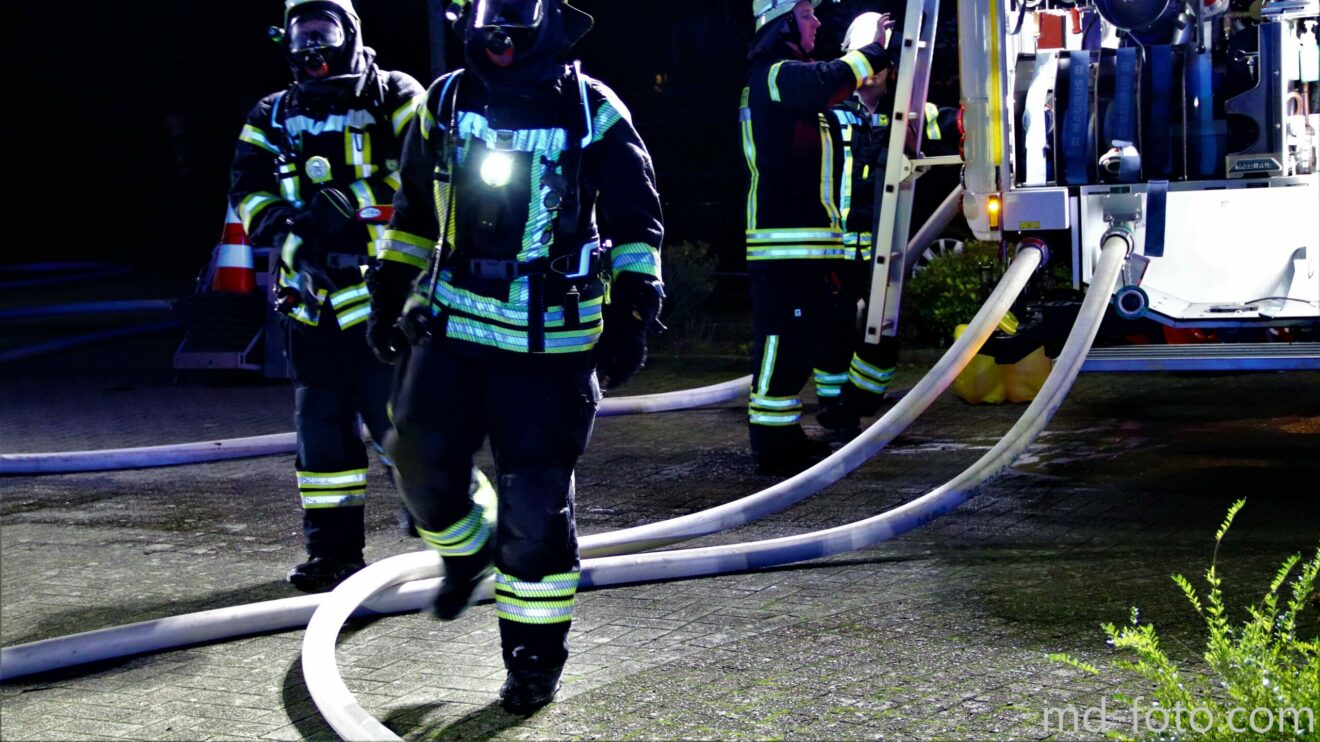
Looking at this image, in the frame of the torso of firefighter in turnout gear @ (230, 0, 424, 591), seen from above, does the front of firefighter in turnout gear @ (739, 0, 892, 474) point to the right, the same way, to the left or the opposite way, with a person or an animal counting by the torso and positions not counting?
to the left

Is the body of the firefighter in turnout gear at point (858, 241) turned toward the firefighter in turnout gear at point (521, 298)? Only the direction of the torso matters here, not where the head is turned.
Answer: no

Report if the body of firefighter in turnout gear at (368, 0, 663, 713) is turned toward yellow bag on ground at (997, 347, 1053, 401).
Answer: no

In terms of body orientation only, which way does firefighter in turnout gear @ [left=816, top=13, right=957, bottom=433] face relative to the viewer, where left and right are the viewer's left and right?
facing the viewer and to the right of the viewer

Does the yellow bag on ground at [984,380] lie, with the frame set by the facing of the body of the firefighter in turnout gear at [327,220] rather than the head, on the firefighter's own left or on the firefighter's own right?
on the firefighter's own left

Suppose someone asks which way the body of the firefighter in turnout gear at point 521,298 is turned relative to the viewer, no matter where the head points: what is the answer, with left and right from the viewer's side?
facing the viewer

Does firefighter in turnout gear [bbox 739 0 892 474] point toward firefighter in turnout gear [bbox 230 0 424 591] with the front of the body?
no

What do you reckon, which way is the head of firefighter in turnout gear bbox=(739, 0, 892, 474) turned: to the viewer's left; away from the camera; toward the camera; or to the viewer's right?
to the viewer's right

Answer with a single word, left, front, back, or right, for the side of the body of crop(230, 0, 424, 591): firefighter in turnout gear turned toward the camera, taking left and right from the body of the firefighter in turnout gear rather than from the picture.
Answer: front

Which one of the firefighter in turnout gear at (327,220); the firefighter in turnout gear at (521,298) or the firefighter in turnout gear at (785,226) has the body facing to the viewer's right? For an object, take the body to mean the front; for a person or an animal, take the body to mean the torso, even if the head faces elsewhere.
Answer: the firefighter in turnout gear at (785,226)

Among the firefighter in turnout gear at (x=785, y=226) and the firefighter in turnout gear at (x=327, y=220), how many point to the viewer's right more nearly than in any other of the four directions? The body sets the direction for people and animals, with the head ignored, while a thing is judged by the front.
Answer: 1

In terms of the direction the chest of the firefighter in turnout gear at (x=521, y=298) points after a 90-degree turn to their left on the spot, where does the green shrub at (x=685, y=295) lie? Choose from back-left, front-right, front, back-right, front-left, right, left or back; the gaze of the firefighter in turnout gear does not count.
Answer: left

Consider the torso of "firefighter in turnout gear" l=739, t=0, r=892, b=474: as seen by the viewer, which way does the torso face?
to the viewer's right

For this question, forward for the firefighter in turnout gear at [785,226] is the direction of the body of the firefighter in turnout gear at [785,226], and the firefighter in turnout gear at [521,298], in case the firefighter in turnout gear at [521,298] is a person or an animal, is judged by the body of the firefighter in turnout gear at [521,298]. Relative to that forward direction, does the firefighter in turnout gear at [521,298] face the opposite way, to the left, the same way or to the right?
to the right

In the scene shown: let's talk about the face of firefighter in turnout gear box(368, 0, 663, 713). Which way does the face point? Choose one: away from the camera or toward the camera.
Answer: toward the camera

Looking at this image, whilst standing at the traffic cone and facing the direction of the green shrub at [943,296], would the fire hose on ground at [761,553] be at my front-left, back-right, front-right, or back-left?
front-right

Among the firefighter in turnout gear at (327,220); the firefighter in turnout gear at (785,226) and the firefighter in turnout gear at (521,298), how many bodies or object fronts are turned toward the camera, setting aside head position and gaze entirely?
2

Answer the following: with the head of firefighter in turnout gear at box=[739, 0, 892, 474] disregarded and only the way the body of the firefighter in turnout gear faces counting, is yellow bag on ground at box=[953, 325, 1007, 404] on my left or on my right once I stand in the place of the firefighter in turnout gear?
on my left

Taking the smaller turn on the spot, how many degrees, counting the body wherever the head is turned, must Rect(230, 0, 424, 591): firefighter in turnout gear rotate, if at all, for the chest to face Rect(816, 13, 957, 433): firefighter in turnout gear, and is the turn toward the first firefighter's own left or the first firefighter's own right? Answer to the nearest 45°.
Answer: approximately 135° to the first firefighter's own left

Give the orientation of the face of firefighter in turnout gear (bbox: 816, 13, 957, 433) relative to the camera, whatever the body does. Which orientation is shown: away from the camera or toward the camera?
away from the camera

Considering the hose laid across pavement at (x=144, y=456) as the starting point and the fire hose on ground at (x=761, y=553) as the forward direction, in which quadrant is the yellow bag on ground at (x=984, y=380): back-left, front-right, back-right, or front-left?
front-left
